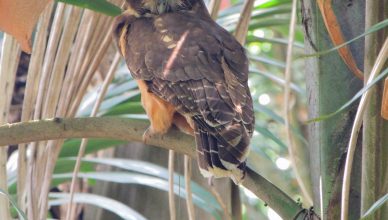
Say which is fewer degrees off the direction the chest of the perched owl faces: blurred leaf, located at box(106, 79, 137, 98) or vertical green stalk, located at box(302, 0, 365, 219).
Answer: the blurred leaf

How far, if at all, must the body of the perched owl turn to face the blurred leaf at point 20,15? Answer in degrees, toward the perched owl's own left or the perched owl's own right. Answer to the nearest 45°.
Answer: approximately 90° to the perched owl's own left

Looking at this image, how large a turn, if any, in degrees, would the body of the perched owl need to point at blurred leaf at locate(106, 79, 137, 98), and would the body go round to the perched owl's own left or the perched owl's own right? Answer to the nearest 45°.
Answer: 0° — it already faces it

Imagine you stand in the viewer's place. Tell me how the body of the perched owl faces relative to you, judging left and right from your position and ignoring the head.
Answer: facing away from the viewer and to the left of the viewer
